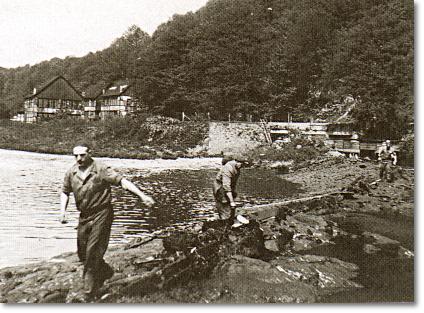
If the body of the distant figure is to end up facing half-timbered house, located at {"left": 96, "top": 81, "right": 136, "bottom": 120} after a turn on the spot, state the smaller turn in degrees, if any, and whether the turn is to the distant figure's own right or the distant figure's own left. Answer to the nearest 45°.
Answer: approximately 135° to the distant figure's own right

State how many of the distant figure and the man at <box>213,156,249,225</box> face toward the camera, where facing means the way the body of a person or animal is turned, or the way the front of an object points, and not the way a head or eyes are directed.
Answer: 1

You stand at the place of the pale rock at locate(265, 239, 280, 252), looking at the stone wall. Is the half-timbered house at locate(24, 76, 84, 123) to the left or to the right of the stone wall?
left

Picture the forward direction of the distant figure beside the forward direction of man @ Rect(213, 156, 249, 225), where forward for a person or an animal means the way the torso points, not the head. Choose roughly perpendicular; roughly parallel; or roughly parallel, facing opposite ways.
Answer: roughly perpendicular

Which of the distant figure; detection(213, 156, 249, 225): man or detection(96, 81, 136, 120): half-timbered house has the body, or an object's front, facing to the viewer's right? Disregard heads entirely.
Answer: the man

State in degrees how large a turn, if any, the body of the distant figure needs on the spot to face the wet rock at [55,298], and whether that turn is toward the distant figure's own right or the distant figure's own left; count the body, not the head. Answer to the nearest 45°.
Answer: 0° — they already face it

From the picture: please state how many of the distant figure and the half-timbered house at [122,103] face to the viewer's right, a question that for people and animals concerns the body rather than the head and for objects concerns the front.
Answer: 0

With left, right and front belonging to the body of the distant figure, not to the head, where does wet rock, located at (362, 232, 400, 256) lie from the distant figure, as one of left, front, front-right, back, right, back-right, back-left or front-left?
front

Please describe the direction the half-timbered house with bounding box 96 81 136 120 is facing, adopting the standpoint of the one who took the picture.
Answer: facing the viewer

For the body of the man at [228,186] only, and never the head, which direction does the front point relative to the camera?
to the viewer's right

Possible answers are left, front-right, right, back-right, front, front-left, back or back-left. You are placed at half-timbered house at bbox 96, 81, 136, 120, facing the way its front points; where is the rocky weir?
front

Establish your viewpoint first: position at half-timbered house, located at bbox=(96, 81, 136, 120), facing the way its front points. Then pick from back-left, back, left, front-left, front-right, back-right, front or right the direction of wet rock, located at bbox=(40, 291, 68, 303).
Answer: front

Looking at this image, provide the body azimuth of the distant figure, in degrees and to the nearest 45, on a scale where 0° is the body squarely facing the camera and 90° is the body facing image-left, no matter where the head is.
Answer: approximately 0°

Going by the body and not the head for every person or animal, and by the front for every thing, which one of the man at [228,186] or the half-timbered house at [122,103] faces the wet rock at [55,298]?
the half-timbered house
